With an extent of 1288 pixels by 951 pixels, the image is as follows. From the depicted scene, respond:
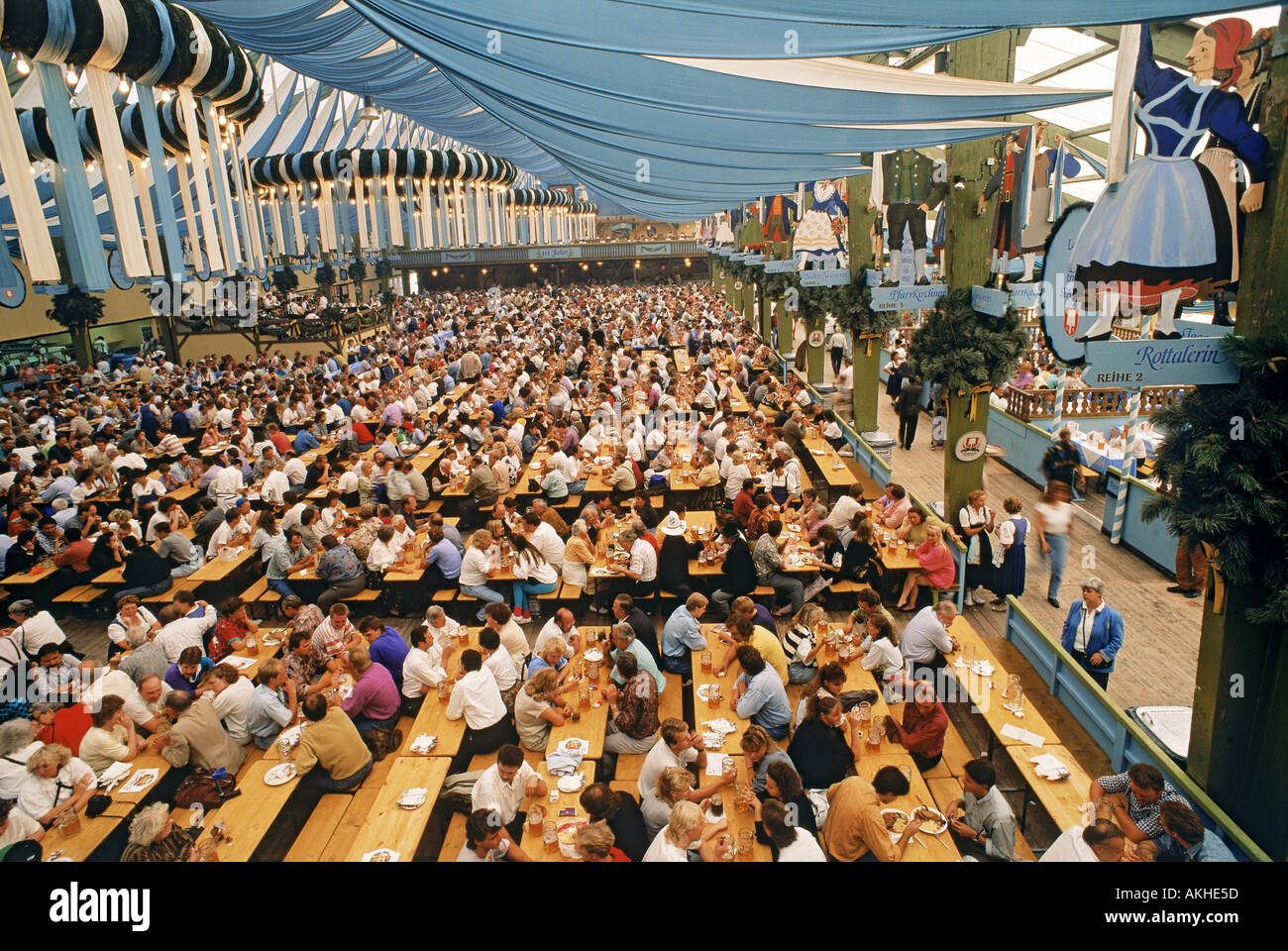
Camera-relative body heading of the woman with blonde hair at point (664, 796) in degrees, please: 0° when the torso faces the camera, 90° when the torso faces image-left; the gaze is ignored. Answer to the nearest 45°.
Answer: approximately 270°

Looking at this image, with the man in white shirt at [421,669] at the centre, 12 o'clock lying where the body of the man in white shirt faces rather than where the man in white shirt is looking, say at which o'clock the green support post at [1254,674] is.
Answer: The green support post is roughly at 1 o'clock from the man in white shirt.

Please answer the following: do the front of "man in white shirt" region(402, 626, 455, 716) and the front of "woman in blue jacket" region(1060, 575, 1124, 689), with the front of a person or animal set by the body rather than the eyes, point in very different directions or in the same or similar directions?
very different directions

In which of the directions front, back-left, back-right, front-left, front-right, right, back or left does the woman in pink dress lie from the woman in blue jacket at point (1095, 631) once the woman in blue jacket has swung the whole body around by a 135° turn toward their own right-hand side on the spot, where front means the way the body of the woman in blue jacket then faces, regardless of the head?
front-left

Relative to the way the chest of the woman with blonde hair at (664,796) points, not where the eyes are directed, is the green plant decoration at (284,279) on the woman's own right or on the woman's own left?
on the woman's own left

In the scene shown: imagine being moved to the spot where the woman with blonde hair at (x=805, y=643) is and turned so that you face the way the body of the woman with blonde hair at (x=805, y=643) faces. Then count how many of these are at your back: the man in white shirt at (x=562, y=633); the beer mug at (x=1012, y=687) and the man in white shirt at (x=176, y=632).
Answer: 2

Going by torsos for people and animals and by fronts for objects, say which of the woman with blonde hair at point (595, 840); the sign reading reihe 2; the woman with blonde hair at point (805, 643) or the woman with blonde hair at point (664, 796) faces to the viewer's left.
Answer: the woman with blonde hair at point (595, 840)

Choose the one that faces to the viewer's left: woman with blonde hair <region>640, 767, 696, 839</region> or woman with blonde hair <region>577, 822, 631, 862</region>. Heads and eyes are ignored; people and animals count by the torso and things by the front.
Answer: woman with blonde hair <region>577, 822, 631, 862</region>

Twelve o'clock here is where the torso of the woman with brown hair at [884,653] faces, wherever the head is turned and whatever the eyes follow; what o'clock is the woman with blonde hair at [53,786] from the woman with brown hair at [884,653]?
the woman with blonde hair at [53,786] is roughly at 11 o'clock from the woman with brown hair at [884,653].

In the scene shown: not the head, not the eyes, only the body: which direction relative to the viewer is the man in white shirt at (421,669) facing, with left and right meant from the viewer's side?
facing to the right of the viewer

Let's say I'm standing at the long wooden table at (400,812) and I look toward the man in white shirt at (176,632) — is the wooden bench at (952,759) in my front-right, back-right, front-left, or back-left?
back-right
